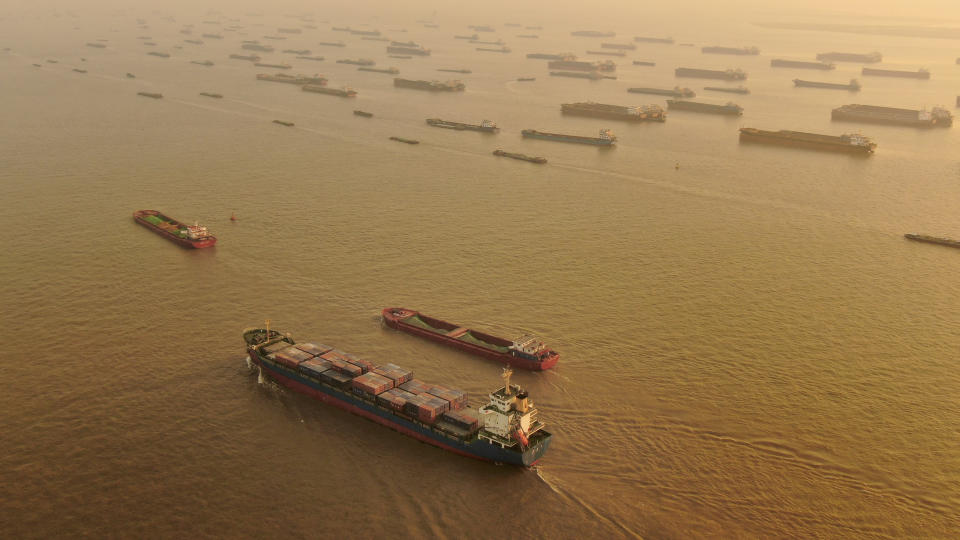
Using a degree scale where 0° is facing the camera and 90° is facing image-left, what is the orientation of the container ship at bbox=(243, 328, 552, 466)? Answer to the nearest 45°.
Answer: approximately 135°
